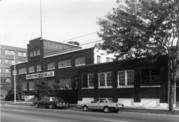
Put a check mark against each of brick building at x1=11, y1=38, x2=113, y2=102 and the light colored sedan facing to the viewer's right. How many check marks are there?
0

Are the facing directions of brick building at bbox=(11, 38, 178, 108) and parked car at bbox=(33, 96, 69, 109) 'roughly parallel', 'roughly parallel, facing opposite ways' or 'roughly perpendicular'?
roughly perpendicular

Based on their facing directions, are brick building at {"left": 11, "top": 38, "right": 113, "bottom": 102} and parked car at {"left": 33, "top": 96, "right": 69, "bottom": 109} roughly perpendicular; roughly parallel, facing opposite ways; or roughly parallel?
roughly perpendicular

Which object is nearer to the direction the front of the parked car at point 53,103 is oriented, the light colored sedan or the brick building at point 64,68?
the brick building

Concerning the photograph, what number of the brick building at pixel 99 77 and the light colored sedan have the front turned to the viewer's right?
0

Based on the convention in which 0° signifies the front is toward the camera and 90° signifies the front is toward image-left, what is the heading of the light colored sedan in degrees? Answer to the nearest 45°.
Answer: approximately 135°

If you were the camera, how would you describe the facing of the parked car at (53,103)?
facing away from the viewer and to the left of the viewer

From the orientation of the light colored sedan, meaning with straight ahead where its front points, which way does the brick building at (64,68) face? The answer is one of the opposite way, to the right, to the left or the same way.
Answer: to the left

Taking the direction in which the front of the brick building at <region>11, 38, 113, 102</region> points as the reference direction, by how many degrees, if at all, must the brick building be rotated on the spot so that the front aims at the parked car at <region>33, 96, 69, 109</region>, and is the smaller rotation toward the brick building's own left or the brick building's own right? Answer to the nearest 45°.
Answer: approximately 45° to the brick building's own left

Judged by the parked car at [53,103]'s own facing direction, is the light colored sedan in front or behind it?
behind

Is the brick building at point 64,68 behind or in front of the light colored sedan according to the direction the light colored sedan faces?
in front

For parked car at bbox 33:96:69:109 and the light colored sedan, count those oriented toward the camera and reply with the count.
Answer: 0

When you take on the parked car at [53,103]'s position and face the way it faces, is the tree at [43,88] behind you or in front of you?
in front

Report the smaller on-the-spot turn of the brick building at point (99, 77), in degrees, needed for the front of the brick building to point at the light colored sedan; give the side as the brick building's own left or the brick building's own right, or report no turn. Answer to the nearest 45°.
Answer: approximately 45° to the brick building's own left

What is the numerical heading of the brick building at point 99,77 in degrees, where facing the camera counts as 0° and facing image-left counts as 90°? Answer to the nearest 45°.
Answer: approximately 45°

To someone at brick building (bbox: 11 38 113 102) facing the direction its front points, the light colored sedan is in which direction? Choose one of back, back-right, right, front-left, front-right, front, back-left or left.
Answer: front-left
